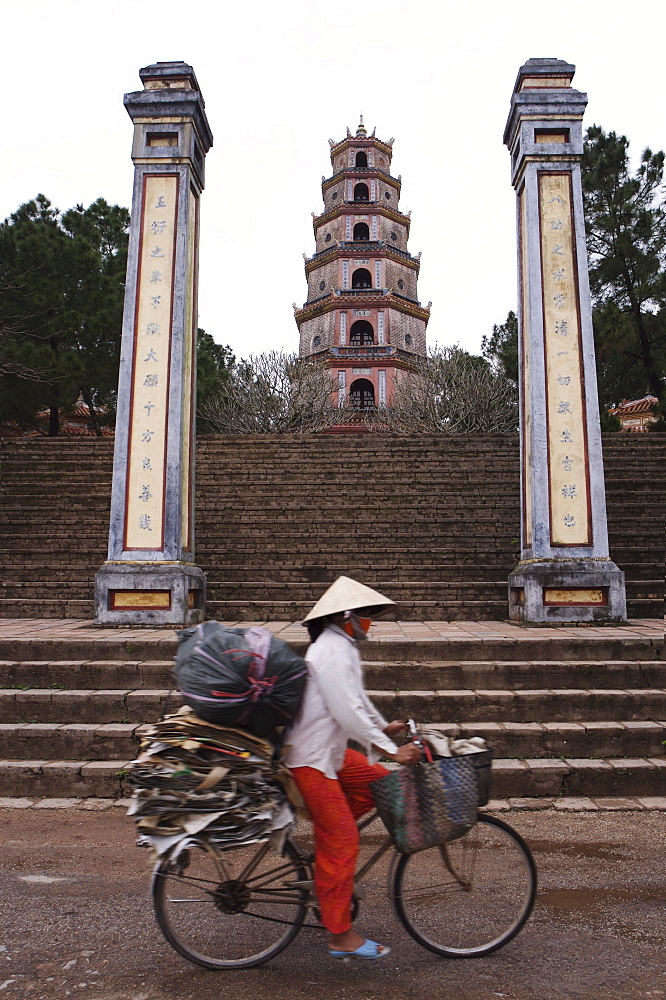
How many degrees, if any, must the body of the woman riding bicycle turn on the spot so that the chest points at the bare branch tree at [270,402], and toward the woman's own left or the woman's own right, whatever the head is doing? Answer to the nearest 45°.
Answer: approximately 90° to the woman's own left

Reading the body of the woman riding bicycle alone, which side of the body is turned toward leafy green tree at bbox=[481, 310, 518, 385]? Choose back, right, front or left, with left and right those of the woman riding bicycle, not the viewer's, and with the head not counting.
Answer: left

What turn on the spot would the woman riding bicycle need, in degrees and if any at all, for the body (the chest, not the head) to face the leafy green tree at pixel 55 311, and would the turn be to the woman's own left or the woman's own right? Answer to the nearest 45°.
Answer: approximately 135° to the woman's own left

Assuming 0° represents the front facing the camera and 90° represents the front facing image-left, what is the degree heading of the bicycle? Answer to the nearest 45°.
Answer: approximately 270°

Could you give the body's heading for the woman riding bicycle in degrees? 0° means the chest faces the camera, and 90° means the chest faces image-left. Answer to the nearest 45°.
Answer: approximately 270°

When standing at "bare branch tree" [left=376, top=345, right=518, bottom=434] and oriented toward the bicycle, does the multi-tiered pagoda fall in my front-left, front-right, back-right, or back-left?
back-right

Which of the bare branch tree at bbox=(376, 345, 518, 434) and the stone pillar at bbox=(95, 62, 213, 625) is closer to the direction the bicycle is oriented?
the bare branch tree

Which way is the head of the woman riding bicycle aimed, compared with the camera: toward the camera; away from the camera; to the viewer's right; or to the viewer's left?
to the viewer's right

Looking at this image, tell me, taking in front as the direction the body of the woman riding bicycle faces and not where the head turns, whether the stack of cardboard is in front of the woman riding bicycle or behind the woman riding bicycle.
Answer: behind

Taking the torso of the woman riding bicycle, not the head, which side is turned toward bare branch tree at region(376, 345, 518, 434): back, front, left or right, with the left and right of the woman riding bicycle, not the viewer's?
left

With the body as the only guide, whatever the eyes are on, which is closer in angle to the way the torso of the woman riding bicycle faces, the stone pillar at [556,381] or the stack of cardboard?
the stone pillar
